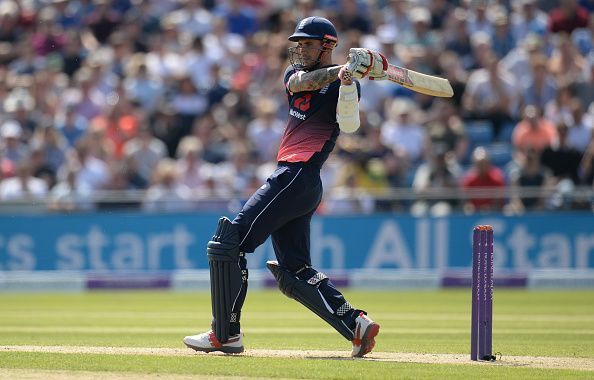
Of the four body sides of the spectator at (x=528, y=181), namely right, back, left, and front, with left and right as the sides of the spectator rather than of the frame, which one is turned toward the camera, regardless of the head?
front

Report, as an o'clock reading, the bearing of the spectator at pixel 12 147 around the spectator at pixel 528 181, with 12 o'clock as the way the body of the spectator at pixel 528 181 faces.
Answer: the spectator at pixel 12 147 is roughly at 3 o'clock from the spectator at pixel 528 181.

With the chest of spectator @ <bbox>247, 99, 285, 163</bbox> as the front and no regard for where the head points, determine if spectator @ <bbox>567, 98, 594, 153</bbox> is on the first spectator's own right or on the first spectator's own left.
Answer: on the first spectator's own left

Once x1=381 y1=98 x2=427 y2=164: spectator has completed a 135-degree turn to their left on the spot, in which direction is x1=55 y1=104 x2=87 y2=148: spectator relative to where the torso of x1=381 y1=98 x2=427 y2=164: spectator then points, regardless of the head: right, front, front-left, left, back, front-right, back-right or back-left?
back-left

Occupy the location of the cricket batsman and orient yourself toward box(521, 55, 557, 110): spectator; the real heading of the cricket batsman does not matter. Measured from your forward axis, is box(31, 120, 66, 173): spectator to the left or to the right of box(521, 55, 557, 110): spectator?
left

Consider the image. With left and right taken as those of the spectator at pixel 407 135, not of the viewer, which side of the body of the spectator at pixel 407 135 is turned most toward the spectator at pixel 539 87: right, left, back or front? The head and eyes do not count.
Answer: left

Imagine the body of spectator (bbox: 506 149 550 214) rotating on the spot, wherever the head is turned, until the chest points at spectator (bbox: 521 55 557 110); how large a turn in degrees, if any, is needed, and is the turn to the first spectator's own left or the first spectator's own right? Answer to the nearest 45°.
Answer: approximately 180°

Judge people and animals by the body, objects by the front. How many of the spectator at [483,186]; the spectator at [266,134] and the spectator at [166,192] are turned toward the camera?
3

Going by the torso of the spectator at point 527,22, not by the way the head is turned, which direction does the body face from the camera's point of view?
toward the camera

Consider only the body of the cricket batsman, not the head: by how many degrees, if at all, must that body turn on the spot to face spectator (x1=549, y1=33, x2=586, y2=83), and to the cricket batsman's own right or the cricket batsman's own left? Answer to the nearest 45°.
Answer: approximately 180°

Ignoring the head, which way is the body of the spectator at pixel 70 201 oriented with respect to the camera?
toward the camera

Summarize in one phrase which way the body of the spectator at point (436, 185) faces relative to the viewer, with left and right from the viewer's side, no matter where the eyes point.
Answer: facing the viewer

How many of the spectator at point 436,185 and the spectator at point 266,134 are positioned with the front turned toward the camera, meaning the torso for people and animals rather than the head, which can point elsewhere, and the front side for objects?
2
